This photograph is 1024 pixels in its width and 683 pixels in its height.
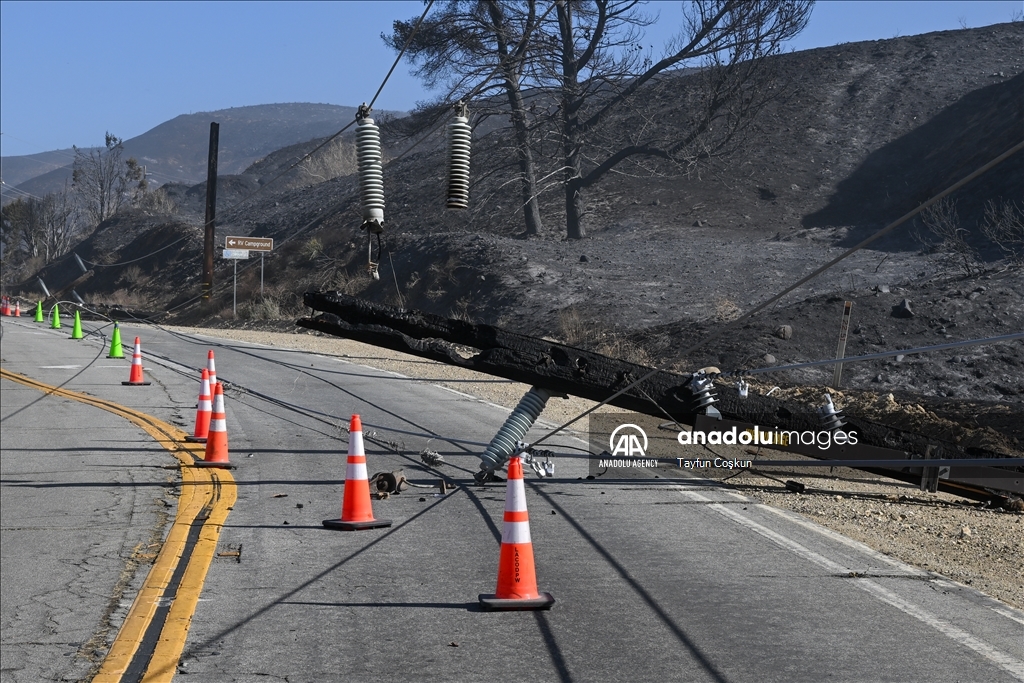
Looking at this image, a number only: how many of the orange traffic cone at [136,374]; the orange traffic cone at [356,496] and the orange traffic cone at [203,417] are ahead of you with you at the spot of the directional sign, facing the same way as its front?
3

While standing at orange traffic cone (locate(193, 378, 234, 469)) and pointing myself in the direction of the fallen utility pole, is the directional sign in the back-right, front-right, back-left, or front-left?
back-left

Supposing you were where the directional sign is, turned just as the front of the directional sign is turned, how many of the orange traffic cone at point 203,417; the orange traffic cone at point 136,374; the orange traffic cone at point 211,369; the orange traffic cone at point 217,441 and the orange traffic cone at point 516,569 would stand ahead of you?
5

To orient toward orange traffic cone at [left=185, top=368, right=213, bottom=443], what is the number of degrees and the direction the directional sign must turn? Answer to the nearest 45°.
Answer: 0° — it already faces it

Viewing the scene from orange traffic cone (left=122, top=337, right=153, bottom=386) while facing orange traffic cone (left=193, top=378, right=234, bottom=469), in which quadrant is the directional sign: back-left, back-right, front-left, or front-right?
back-left

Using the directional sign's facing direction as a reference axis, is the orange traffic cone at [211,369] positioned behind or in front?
in front

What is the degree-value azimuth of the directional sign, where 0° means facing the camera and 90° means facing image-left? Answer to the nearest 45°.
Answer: approximately 0°

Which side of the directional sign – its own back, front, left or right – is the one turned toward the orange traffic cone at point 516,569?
front

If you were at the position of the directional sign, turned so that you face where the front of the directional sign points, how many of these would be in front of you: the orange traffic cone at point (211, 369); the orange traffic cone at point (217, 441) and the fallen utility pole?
3

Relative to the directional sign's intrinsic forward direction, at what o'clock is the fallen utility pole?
The fallen utility pole is roughly at 12 o'clock from the directional sign.

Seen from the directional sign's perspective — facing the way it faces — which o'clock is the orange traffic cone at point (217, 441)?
The orange traffic cone is roughly at 12 o'clock from the directional sign.

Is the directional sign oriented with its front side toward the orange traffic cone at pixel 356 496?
yes
